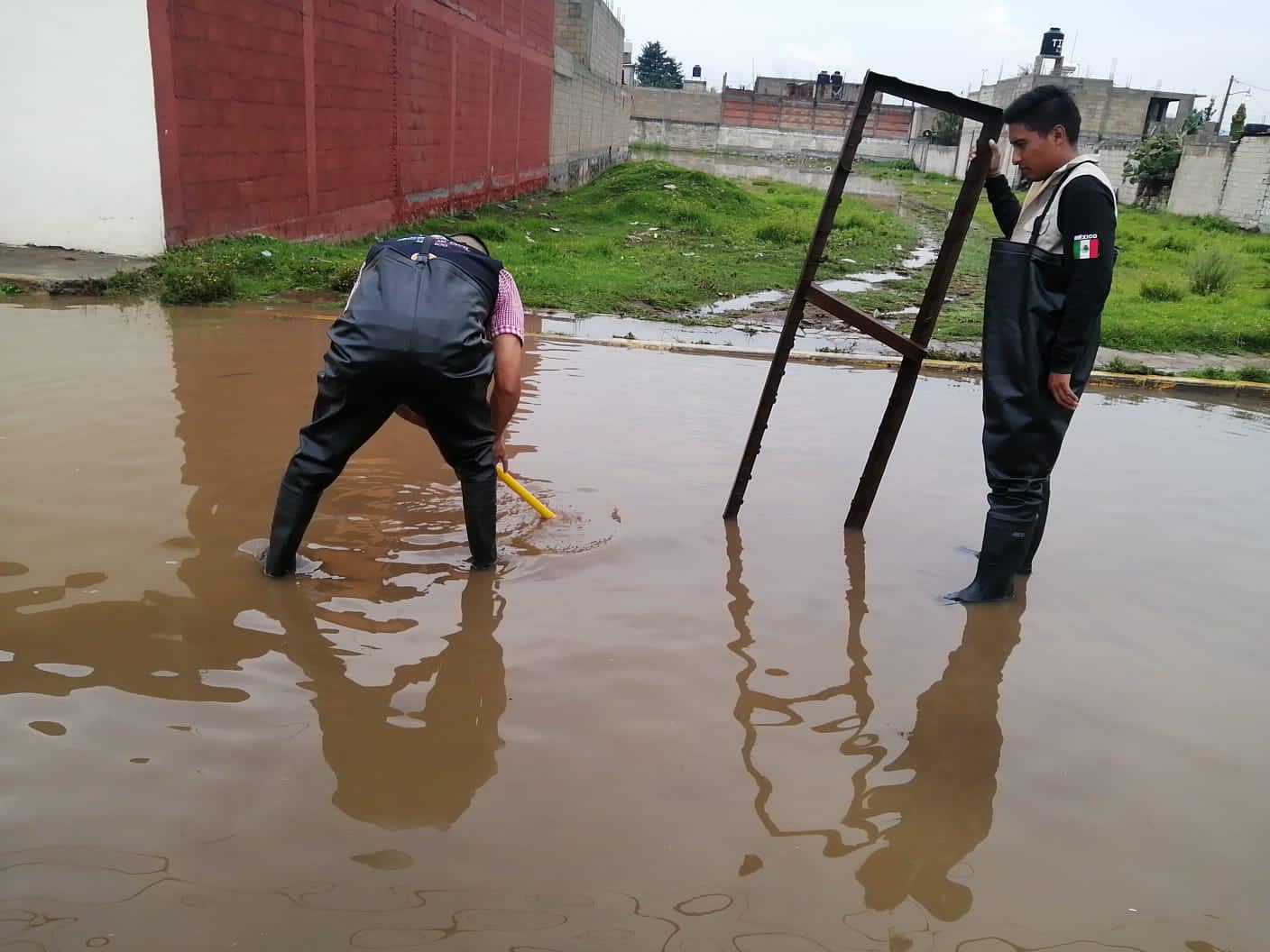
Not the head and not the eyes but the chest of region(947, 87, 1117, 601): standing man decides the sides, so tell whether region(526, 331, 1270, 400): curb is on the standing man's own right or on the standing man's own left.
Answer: on the standing man's own right

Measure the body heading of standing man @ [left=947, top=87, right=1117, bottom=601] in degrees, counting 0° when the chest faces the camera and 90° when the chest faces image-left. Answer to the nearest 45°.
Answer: approximately 90°

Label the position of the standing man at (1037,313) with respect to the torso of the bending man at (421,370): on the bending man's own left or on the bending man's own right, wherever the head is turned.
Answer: on the bending man's own right

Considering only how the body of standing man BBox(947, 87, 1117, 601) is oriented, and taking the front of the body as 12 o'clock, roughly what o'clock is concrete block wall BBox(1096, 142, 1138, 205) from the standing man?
The concrete block wall is roughly at 3 o'clock from the standing man.

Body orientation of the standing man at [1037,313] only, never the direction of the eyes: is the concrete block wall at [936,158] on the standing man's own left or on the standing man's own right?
on the standing man's own right

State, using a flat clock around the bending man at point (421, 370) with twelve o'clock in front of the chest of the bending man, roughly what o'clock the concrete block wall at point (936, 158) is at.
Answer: The concrete block wall is roughly at 1 o'clock from the bending man.

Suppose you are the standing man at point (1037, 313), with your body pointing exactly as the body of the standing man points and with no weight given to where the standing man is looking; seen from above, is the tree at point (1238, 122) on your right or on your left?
on your right

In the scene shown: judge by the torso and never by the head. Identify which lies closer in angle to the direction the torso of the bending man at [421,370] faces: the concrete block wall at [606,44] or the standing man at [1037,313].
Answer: the concrete block wall

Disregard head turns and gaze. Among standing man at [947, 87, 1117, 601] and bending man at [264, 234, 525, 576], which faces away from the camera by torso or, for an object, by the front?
bending man at [264, 234, 525, 576]

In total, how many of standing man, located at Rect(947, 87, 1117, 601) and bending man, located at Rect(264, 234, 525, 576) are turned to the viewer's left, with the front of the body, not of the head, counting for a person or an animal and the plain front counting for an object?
1

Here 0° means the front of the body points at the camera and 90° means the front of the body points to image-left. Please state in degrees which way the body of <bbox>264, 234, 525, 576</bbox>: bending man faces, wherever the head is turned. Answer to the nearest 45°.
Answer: approximately 180°

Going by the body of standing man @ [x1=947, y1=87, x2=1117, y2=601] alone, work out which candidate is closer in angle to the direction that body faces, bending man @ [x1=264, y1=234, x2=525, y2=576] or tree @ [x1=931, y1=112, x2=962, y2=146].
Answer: the bending man

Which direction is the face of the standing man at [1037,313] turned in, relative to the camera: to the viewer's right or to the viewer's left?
to the viewer's left
